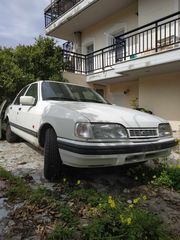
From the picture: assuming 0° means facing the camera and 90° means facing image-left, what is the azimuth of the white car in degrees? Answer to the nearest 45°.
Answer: approximately 315°

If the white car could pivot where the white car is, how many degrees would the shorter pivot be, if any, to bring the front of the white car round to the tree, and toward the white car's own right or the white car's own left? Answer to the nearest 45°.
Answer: approximately 180°

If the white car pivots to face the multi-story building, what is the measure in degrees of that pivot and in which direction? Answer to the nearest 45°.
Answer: approximately 135° to its left
